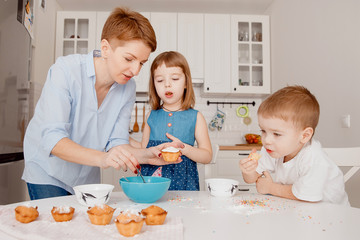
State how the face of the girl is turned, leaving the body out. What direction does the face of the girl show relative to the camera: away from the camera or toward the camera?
toward the camera

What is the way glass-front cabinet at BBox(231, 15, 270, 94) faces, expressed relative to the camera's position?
facing the viewer

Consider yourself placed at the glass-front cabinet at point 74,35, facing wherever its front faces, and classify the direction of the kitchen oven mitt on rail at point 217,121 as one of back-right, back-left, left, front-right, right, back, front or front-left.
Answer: left

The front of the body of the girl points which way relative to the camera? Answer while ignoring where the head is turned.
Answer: toward the camera

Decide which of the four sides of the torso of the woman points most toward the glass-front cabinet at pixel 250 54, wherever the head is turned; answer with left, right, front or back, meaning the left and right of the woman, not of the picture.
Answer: left

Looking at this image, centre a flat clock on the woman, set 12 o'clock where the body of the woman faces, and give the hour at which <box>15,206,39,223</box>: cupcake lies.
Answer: The cupcake is roughly at 2 o'clock from the woman.

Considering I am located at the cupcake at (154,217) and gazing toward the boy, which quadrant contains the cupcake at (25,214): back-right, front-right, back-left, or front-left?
back-left

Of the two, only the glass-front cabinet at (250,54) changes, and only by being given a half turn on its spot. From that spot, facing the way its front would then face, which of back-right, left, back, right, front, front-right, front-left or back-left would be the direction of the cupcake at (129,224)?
back

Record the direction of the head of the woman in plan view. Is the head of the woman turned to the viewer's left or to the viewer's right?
to the viewer's right

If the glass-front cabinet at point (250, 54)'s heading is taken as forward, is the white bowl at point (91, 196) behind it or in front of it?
in front

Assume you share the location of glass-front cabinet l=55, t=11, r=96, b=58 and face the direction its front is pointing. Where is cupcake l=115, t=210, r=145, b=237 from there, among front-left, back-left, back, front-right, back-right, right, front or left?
front

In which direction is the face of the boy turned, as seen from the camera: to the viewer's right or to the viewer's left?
to the viewer's left

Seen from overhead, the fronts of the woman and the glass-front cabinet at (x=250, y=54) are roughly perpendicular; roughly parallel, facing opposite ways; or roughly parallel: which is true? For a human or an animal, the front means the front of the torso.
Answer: roughly perpendicular

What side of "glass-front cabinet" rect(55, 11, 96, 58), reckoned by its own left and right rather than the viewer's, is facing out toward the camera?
front

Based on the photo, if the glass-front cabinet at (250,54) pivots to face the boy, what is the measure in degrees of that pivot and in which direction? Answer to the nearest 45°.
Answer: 0° — it already faces them

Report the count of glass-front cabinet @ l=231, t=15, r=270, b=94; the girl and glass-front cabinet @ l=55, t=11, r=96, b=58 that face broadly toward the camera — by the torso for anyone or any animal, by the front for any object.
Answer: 3

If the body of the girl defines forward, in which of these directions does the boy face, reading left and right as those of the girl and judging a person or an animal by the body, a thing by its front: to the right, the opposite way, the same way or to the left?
to the right

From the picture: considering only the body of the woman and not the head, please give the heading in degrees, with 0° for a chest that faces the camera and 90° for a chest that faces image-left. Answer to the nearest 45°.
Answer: approximately 315°

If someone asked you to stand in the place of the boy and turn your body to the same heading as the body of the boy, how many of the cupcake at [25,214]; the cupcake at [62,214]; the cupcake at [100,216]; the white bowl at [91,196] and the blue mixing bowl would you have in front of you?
5
